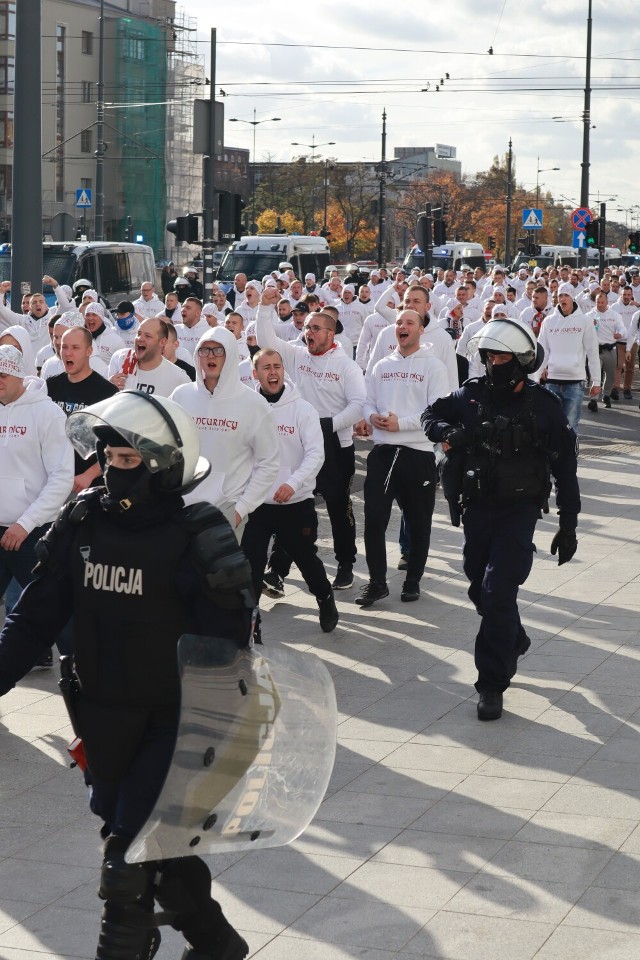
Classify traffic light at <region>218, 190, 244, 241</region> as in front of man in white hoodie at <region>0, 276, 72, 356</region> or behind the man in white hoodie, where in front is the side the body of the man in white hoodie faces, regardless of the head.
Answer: behind

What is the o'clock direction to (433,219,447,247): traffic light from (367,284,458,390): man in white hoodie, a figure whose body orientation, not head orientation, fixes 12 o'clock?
The traffic light is roughly at 6 o'clock from the man in white hoodie.

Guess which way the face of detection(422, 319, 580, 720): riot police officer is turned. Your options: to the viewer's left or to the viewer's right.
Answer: to the viewer's left

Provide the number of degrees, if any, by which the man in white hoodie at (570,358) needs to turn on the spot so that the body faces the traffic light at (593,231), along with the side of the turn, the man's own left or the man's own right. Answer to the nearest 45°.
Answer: approximately 180°

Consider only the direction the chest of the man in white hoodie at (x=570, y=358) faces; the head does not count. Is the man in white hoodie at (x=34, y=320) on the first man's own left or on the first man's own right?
on the first man's own right

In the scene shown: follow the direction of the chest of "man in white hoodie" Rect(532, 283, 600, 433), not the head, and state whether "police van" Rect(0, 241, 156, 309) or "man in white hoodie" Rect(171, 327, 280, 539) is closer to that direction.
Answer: the man in white hoodie

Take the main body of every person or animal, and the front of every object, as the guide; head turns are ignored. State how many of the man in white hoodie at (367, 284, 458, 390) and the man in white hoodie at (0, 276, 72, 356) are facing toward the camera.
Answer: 2

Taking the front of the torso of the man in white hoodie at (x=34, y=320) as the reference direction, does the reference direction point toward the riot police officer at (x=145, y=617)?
yes
